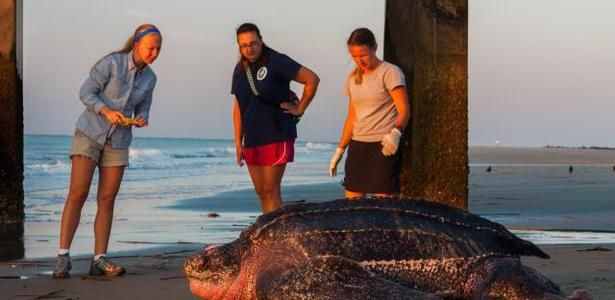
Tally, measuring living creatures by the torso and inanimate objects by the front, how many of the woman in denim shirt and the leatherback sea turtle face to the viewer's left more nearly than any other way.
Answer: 1

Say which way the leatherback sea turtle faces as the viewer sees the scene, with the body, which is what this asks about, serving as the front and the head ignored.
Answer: to the viewer's left

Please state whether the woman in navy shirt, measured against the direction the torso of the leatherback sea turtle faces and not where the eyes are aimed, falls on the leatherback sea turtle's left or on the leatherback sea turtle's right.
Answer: on the leatherback sea turtle's right

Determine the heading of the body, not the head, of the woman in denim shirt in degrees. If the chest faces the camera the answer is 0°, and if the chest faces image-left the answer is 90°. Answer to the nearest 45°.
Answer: approximately 315°
